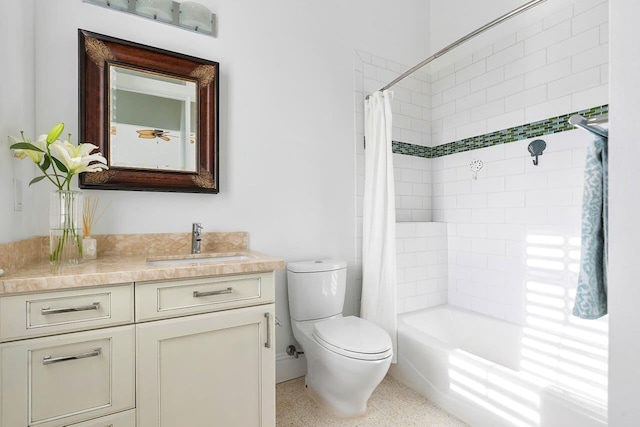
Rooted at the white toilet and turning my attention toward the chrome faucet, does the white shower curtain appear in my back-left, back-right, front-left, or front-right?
back-right

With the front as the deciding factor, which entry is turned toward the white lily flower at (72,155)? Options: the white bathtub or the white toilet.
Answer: the white bathtub

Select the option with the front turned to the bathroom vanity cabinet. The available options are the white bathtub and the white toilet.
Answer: the white bathtub

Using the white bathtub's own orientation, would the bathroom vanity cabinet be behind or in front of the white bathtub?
in front

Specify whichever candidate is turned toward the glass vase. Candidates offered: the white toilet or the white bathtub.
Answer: the white bathtub

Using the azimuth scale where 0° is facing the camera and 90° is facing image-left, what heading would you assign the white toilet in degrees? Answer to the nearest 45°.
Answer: approximately 315°

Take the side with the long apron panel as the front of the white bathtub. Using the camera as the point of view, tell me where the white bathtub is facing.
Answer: facing the viewer and to the left of the viewer

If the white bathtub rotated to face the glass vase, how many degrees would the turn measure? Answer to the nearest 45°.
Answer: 0° — it already faces it

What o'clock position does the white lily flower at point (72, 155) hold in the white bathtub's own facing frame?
The white lily flower is roughly at 12 o'clock from the white bathtub.

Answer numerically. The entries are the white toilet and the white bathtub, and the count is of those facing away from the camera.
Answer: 0

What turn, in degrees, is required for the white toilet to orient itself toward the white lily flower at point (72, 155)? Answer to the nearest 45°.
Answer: approximately 90° to its right
